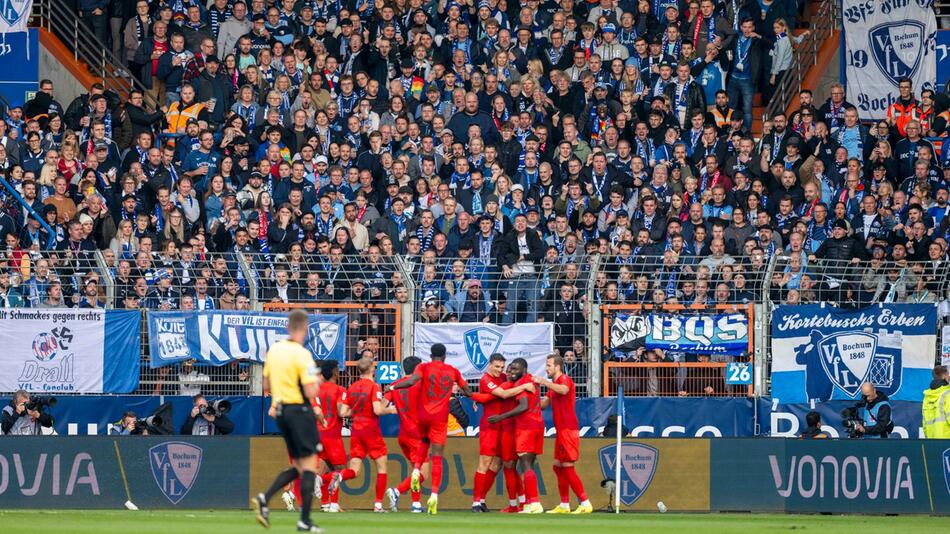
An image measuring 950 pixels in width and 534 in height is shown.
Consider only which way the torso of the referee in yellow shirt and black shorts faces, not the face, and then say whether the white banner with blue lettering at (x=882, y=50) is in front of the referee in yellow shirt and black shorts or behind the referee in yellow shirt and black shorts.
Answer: in front

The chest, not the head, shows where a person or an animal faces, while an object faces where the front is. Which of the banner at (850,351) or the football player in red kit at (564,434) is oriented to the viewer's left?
the football player in red kit

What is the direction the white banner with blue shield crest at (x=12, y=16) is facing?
toward the camera

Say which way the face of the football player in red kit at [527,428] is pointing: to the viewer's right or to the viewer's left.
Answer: to the viewer's left

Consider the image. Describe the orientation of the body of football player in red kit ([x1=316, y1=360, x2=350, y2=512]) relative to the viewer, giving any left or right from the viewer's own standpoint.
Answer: facing away from the viewer and to the right of the viewer

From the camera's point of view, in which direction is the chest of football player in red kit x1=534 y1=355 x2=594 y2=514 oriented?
to the viewer's left

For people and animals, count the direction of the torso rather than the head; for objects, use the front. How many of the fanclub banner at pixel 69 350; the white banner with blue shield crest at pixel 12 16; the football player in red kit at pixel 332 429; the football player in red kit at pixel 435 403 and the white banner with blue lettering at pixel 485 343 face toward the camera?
3

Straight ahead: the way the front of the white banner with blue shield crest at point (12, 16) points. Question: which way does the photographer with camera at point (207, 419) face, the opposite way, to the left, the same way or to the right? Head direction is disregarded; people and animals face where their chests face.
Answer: the same way

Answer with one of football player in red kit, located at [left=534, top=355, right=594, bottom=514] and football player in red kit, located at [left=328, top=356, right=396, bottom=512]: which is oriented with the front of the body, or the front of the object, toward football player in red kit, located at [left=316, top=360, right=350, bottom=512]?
football player in red kit, located at [left=534, top=355, right=594, bottom=514]

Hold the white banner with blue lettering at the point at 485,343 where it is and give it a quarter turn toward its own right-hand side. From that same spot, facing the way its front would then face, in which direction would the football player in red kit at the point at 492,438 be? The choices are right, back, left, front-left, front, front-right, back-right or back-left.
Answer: left

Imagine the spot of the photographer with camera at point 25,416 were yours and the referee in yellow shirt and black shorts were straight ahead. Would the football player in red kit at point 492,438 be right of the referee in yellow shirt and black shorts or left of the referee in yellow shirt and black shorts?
left

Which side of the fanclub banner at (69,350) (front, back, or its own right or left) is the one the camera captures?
front

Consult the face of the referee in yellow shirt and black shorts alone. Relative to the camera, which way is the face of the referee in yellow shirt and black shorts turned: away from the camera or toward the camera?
away from the camera

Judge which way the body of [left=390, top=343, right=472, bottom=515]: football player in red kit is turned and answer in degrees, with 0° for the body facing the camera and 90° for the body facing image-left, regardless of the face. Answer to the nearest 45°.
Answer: approximately 180°

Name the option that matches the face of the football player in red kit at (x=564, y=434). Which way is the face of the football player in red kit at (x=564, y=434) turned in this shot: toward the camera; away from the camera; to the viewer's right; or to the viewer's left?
to the viewer's left
